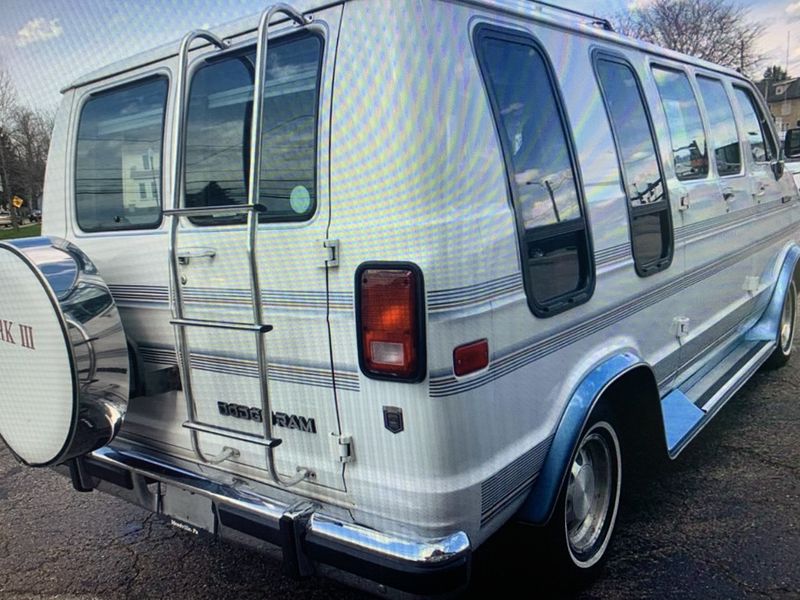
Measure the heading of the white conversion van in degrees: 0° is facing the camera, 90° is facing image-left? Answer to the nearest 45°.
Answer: approximately 225°

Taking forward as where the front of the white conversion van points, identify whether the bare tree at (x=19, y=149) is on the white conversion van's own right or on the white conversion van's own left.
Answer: on the white conversion van's own left

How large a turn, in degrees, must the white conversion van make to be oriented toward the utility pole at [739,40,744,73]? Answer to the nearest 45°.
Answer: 0° — it already faces it

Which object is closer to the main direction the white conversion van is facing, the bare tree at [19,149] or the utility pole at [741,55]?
the utility pole
